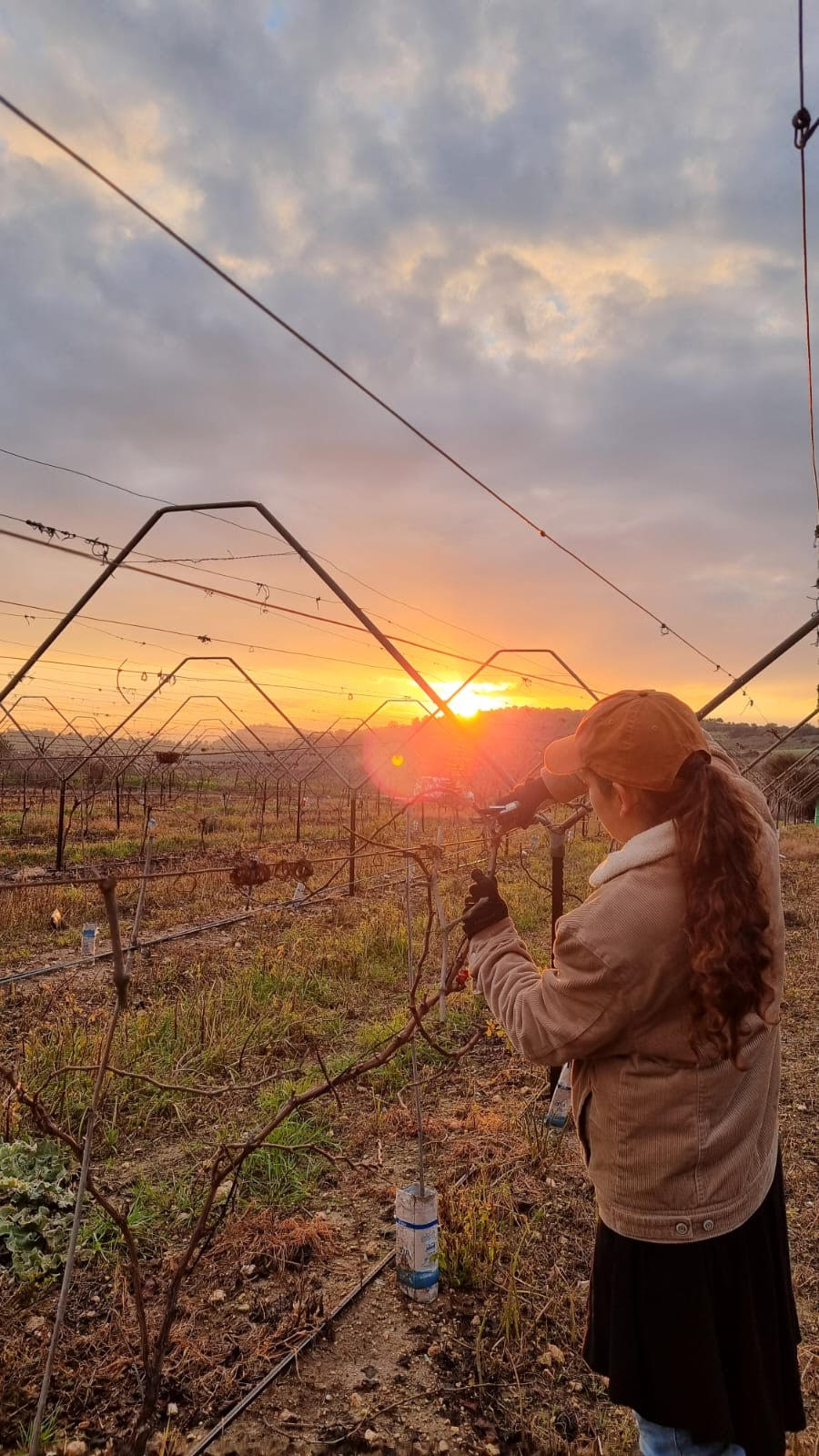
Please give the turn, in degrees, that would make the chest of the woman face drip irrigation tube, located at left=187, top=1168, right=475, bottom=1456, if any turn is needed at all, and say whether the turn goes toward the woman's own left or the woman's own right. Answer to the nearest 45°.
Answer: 0° — they already face it

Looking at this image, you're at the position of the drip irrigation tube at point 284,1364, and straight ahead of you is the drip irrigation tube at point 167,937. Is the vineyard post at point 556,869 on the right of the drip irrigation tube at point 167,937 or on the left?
right

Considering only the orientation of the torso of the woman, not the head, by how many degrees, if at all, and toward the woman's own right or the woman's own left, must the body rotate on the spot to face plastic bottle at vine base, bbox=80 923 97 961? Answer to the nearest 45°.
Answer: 0° — they already face it

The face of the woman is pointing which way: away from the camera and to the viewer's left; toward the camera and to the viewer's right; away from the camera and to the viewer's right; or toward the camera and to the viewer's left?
away from the camera and to the viewer's left

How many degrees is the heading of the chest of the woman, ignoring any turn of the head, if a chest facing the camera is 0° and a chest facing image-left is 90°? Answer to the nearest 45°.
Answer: approximately 135°
